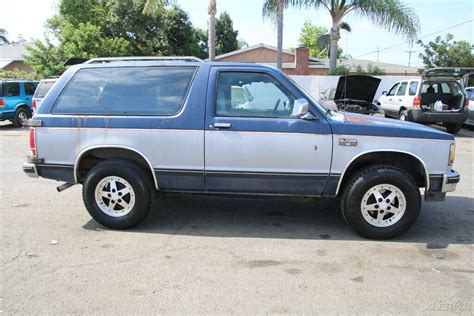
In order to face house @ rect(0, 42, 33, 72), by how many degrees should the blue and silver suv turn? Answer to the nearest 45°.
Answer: approximately 135° to its left

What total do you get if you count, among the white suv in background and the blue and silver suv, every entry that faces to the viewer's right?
1

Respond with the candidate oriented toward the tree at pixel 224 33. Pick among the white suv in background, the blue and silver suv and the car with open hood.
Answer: the white suv in background

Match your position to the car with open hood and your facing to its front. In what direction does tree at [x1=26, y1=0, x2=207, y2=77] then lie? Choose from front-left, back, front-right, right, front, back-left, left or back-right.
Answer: back

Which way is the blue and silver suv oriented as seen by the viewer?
to the viewer's right

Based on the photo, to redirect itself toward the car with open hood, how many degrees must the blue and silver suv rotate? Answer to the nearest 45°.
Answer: approximately 45° to its left

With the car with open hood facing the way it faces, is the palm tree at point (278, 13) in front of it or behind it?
behind

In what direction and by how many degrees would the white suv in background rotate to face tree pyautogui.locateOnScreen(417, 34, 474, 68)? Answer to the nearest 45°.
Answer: approximately 45° to its right

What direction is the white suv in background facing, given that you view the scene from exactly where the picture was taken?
facing away from the viewer and to the left of the viewer

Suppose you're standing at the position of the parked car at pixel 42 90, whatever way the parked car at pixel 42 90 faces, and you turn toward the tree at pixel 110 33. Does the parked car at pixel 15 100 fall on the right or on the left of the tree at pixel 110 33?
left

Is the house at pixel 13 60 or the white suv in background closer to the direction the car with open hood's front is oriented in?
the white suv in background

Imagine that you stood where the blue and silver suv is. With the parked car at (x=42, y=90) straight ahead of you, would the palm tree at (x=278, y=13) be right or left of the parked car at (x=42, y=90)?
right

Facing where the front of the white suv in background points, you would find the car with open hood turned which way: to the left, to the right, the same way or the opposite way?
the opposite way

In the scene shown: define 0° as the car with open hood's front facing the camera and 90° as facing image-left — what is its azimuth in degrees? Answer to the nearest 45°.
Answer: approximately 315°

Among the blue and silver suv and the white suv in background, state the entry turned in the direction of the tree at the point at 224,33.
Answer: the white suv in background

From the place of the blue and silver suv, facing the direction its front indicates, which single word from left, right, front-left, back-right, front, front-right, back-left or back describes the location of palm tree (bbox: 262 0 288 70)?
left

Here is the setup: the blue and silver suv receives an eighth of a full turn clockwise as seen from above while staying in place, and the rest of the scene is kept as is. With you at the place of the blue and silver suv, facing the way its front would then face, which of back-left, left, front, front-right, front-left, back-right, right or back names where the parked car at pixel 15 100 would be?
back
